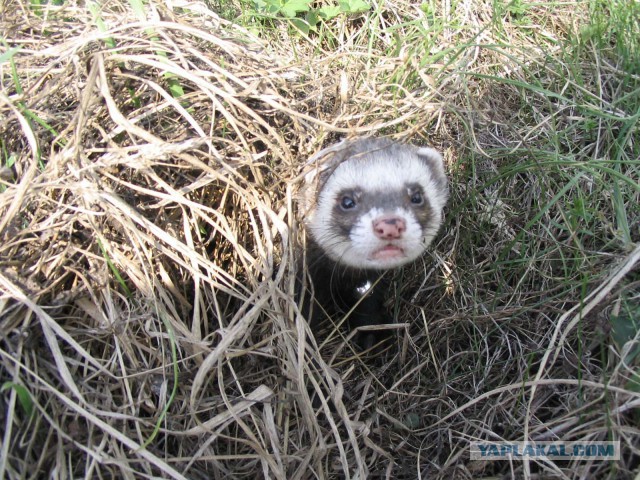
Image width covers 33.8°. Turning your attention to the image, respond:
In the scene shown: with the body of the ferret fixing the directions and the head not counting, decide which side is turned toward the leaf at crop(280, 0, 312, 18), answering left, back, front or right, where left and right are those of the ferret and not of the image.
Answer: back

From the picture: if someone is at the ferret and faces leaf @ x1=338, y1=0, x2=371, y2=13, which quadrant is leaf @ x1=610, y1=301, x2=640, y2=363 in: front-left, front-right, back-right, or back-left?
back-right

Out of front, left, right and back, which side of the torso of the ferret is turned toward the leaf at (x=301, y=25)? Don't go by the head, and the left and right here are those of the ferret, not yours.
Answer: back

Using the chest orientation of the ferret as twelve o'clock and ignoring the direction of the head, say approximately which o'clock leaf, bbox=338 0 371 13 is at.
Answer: The leaf is roughly at 6 o'clock from the ferret.

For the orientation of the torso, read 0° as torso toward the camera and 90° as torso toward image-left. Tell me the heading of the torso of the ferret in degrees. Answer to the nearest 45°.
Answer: approximately 0°

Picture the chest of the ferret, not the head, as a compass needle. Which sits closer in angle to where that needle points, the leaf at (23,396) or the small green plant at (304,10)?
the leaf

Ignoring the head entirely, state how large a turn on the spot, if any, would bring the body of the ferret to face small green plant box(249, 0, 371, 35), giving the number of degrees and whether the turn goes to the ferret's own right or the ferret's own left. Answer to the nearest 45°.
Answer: approximately 180°

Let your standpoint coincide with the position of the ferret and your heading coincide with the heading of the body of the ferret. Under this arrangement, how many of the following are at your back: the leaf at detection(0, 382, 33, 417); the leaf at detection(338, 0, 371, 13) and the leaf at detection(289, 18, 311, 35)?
2

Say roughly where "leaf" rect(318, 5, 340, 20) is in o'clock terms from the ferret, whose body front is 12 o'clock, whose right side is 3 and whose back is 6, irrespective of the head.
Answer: The leaf is roughly at 6 o'clock from the ferret.
